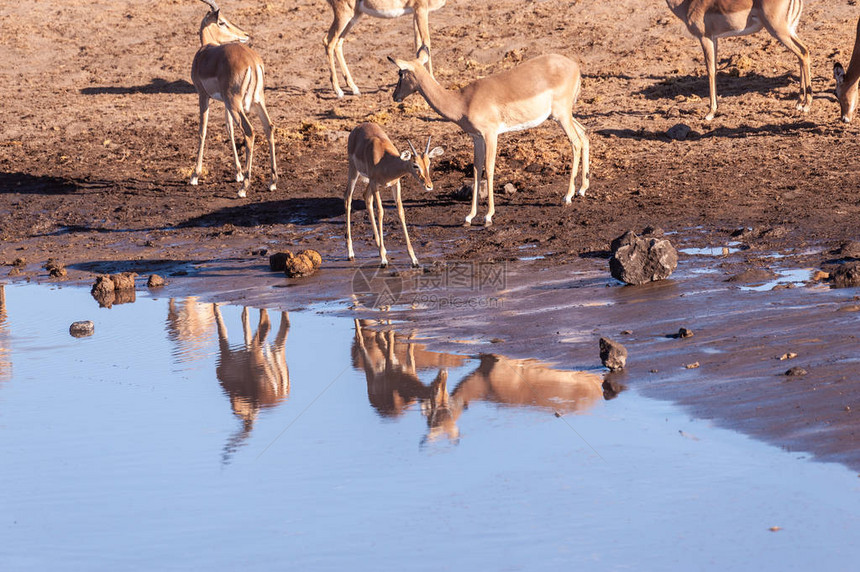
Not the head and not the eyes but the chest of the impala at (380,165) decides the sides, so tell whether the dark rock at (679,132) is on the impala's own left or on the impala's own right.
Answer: on the impala's own left

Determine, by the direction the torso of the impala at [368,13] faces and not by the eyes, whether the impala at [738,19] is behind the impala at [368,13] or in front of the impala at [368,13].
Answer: in front

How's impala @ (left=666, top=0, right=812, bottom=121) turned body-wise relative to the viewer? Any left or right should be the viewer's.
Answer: facing to the left of the viewer

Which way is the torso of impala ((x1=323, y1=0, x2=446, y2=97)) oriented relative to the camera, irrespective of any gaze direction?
to the viewer's right

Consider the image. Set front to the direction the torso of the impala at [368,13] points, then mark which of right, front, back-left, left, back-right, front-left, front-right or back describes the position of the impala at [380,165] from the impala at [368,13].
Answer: right

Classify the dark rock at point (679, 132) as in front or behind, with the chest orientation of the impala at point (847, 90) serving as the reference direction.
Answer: in front

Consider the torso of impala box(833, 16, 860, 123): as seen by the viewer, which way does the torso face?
to the viewer's left

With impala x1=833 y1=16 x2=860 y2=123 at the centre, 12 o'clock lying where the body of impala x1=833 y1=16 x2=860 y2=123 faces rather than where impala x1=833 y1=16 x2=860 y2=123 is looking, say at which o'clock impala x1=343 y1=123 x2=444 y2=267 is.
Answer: impala x1=343 y1=123 x2=444 y2=267 is roughly at 10 o'clock from impala x1=833 y1=16 x2=860 y2=123.

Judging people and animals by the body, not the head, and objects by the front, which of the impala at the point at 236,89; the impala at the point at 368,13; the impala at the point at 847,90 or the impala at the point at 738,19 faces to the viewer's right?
the impala at the point at 368,13

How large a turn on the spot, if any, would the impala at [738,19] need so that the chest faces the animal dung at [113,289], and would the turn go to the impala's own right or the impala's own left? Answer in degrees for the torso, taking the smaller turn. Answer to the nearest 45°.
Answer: approximately 45° to the impala's own left
